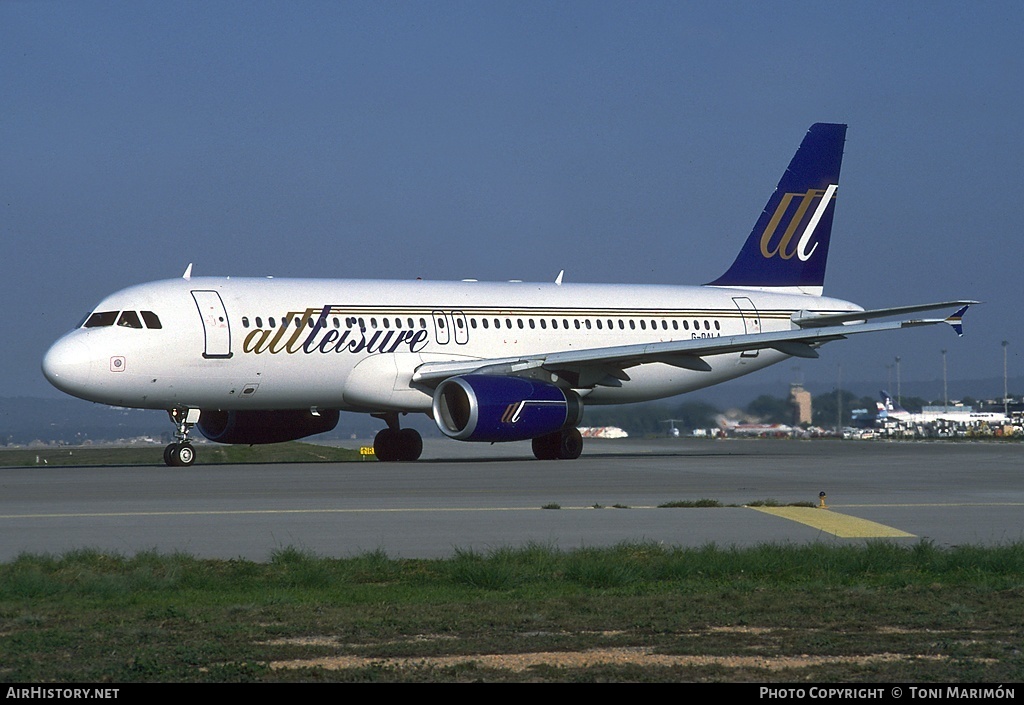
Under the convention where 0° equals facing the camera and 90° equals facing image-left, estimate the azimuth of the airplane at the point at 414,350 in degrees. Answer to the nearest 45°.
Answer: approximately 45°
